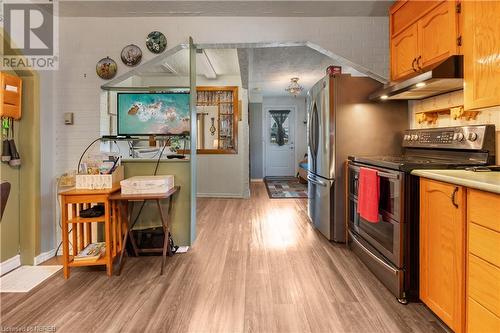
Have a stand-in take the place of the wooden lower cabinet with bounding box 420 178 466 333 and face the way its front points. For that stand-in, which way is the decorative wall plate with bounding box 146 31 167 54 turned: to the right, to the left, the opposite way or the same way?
to the left

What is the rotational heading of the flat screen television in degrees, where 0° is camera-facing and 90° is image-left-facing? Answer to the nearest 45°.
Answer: approximately 0°

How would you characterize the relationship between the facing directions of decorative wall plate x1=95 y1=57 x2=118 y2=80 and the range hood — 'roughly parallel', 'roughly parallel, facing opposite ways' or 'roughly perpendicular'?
roughly perpendicular

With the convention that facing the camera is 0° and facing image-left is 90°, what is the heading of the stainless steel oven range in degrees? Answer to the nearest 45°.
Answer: approximately 45°

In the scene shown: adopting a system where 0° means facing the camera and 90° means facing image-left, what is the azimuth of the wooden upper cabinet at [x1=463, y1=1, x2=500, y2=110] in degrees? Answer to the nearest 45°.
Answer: approximately 45°

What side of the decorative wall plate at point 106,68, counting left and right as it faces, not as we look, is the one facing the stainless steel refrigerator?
left

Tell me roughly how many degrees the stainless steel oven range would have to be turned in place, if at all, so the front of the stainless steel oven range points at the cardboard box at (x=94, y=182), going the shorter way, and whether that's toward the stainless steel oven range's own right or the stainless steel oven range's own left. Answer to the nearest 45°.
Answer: approximately 45° to the stainless steel oven range's own right

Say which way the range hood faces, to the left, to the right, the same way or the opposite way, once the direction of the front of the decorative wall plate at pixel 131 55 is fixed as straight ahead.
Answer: to the right
